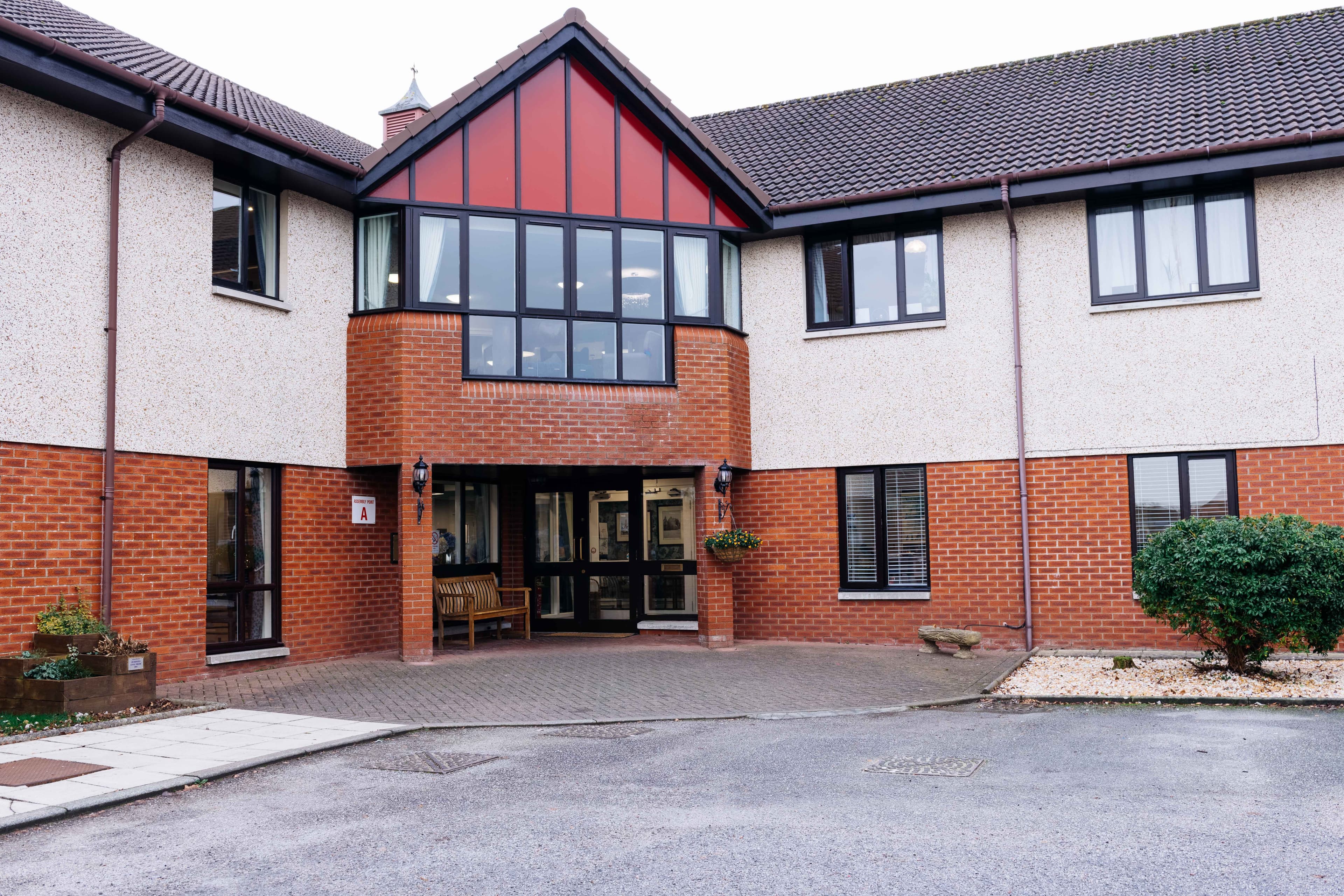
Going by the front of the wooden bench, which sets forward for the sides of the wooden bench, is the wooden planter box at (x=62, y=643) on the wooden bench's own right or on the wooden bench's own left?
on the wooden bench's own right

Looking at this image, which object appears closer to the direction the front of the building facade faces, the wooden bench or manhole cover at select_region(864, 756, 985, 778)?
the manhole cover

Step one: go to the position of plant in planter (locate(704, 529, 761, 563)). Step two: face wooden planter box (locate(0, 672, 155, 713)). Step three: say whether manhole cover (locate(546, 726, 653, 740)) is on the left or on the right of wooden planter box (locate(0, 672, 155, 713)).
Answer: left

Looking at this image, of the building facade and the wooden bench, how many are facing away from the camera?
0

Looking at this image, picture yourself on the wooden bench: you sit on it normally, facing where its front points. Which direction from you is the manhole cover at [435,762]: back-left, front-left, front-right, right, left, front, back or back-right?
front-right

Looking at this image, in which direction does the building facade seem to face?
toward the camera

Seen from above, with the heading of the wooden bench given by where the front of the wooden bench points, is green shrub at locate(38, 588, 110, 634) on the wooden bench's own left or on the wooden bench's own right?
on the wooden bench's own right

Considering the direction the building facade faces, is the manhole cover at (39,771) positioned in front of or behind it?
in front

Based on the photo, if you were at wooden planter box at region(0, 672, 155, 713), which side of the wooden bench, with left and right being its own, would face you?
right

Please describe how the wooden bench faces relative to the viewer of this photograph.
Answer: facing the viewer and to the right of the viewer
